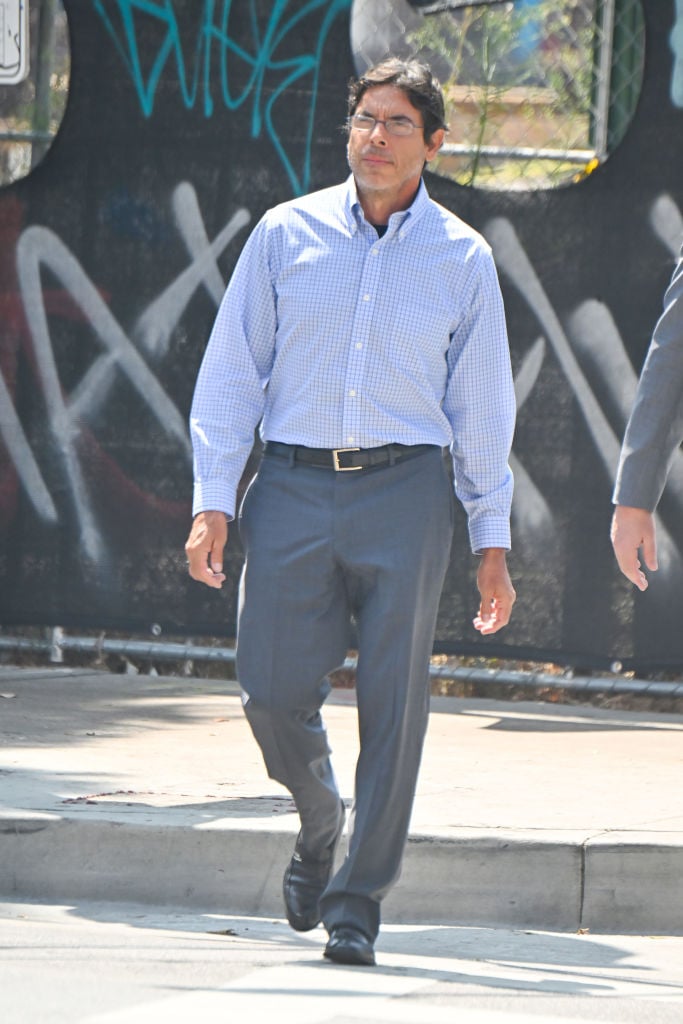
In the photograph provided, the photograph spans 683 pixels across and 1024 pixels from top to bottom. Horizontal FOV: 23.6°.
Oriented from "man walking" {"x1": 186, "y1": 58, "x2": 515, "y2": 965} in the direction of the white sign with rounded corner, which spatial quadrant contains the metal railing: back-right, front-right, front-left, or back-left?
front-right

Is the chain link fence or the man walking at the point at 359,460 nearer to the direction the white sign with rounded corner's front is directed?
the man walking

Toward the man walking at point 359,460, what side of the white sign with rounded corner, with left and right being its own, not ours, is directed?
front

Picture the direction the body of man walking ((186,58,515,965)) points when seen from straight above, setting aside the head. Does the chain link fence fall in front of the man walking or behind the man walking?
behind

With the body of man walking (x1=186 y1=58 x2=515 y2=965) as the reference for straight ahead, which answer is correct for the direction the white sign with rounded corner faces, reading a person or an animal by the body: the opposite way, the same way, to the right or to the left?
the same way

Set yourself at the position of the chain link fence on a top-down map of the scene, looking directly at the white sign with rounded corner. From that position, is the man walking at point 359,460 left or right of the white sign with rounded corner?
left

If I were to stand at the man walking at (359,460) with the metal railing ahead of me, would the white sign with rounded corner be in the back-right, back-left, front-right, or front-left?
front-left

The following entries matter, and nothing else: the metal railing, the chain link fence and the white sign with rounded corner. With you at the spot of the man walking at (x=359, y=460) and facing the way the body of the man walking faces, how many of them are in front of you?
0

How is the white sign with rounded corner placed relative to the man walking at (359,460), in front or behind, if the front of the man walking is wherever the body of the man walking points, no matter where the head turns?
behind

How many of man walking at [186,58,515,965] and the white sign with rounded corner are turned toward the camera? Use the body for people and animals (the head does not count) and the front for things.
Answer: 2

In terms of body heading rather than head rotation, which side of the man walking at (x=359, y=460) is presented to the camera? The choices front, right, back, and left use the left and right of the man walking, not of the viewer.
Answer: front
